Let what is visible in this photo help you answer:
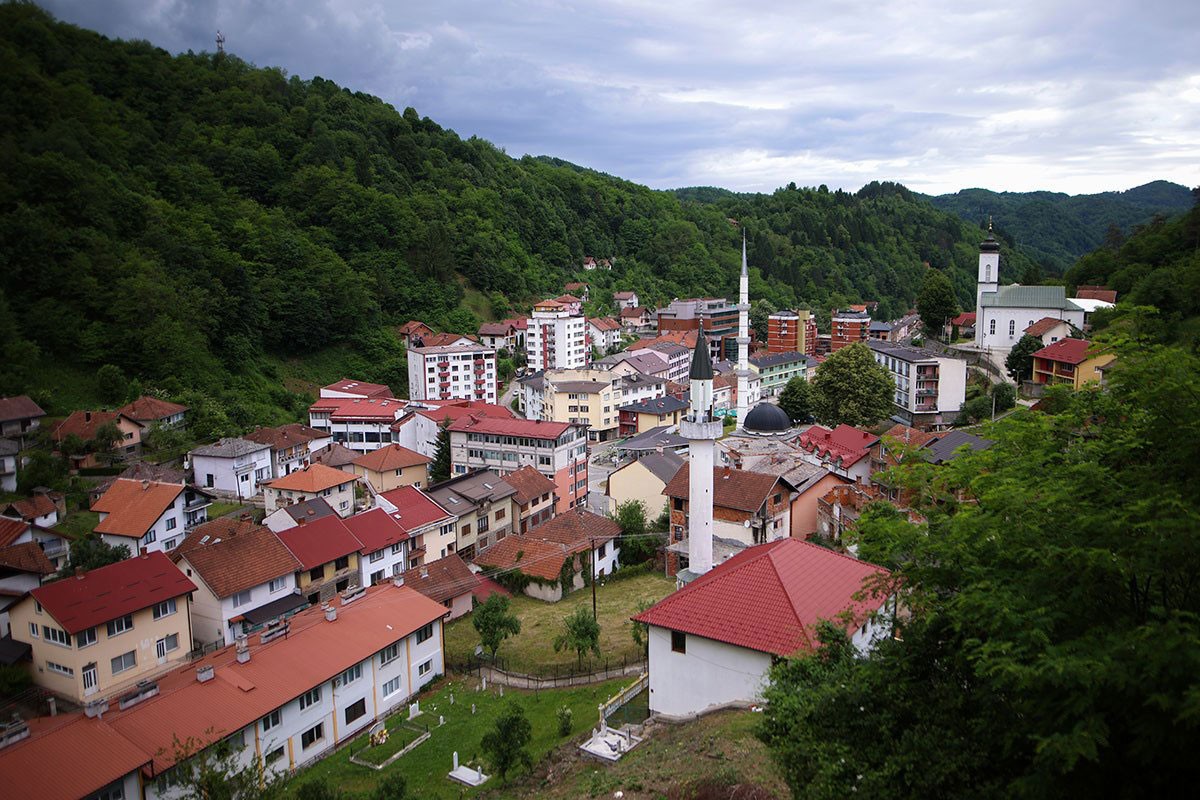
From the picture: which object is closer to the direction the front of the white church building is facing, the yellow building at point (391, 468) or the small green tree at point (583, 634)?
the yellow building

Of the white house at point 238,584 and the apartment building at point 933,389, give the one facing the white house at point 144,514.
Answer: the apartment building

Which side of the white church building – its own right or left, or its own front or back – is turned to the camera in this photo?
left

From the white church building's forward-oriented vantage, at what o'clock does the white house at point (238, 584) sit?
The white house is roughly at 10 o'clock from the white church building.

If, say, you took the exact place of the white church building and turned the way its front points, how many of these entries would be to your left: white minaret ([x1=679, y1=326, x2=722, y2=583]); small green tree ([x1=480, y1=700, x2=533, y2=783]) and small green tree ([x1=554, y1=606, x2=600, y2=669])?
3

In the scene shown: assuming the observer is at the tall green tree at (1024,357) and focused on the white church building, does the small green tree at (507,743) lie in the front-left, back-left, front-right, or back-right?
back-left
